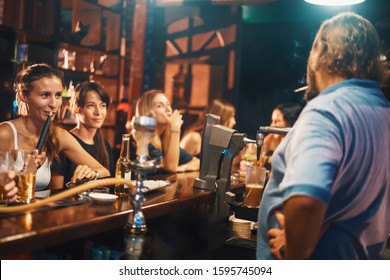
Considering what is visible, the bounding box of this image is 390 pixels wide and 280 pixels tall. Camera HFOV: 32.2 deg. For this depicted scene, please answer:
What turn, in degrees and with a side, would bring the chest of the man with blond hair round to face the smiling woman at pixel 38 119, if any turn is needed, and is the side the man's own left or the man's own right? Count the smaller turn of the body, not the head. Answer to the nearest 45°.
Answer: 0° — they already face them

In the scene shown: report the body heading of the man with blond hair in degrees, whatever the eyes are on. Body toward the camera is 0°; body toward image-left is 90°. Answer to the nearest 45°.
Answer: approximately 135°

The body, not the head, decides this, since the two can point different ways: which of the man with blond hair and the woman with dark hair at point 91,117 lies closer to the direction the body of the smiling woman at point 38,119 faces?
the man with blond hair

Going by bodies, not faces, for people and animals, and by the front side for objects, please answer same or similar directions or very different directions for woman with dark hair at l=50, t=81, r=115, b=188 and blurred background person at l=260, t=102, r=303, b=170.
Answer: very different directions

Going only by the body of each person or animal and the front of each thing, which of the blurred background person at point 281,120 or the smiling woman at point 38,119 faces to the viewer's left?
the blurred background person

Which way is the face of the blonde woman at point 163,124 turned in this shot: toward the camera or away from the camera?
toward the camera

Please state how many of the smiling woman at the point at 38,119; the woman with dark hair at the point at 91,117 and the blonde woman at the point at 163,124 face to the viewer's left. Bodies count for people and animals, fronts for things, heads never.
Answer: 0

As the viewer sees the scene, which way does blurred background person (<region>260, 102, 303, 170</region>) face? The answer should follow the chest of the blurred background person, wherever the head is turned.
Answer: to the viewer's left

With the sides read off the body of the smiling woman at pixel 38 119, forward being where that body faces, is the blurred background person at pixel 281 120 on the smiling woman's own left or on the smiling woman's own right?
on the smiling woman's own left

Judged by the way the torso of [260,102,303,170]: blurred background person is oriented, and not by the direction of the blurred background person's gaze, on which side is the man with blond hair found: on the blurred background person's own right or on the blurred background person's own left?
on the blurred background person's own left

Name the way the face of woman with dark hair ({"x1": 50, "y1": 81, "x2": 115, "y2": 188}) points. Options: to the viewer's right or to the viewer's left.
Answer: to the viewer's right

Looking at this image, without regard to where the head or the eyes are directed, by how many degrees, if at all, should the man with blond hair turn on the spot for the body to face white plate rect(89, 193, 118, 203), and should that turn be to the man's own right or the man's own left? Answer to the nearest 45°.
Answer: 0° — they already face it

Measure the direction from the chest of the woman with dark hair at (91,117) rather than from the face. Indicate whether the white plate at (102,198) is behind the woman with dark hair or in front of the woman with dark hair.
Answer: in front

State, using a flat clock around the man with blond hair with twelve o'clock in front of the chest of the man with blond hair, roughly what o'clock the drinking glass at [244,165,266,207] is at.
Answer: The drinking glass is roughly at 1 o'clock from the man with blond hair.

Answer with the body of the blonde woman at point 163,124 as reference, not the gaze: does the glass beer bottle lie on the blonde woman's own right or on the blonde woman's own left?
on the blonde woman's own right
